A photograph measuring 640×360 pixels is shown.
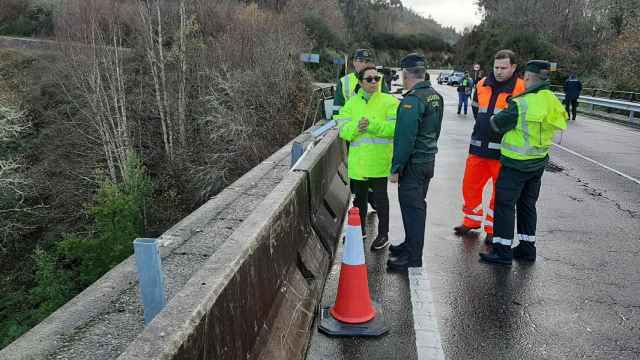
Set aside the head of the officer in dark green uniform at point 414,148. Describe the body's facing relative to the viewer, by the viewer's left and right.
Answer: facing away from the viewer and to the left of the viewer

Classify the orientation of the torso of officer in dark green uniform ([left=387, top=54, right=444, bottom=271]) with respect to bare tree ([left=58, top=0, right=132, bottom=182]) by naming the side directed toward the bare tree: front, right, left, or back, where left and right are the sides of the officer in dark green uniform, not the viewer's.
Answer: front

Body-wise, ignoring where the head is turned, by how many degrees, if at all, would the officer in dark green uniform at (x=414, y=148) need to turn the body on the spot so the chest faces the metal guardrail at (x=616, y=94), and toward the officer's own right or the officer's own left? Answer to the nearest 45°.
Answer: approximately 90° to the officer's own right

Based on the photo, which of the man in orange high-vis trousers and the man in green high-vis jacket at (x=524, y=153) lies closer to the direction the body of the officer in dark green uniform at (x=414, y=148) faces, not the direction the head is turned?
the man in orange high-vis trousers

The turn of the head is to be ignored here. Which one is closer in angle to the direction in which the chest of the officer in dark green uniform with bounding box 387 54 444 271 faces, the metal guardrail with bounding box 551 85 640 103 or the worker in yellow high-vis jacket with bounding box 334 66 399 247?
the worker in yellow high-vis jacket

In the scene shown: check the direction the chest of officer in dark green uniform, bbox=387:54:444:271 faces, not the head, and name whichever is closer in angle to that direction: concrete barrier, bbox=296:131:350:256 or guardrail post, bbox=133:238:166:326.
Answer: the concrete barrier

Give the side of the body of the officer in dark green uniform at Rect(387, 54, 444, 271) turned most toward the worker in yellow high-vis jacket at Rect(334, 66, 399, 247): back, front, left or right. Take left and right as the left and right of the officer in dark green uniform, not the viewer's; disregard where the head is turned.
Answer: front

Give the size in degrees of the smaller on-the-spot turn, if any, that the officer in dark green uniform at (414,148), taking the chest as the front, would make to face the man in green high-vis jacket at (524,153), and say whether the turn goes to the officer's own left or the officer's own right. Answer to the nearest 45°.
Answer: approximately 135° to the officer's own right

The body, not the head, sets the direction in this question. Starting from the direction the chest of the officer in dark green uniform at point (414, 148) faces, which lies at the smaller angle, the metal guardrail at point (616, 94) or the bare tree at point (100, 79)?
the bare tree

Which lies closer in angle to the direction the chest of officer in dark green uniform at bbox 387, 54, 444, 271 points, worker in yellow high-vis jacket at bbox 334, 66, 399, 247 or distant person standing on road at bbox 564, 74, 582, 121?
the worker in yellow high-vis jacket

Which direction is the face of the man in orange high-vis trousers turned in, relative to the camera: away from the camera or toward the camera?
toward the camera

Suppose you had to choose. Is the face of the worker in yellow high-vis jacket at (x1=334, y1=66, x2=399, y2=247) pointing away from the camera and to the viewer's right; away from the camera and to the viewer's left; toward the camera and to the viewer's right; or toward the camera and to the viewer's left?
toward the camera and to the viewer's right

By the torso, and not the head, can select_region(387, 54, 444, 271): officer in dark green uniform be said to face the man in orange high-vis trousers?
no

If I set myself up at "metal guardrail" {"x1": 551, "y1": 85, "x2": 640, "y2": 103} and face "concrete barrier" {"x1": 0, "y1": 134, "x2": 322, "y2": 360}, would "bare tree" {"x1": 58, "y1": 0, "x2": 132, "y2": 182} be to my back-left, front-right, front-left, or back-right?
front-right

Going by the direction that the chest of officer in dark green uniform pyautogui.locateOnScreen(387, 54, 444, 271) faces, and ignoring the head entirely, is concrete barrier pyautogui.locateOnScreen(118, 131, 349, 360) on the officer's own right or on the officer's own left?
on the officer's own left
